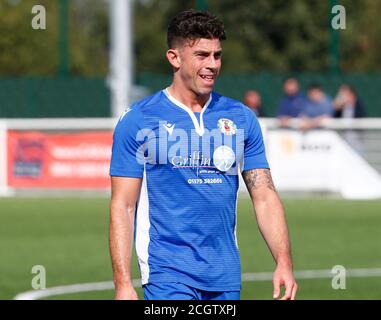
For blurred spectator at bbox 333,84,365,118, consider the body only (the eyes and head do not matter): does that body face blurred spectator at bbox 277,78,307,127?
no

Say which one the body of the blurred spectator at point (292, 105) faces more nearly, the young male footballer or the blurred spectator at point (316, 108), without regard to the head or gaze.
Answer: the young male footballer

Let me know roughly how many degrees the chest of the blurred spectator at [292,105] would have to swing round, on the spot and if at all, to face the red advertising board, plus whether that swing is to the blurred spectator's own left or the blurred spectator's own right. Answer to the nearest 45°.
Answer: approximately 90° to the blurred spectator's own right

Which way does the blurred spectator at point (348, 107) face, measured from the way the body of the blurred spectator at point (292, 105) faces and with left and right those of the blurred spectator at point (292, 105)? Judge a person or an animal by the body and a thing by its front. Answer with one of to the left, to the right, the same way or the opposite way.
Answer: the same way

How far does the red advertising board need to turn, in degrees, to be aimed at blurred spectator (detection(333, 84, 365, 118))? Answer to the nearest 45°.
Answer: approximately 90° to its left

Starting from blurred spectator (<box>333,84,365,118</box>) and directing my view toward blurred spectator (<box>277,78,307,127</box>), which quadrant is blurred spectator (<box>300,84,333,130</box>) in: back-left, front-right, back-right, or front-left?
front-left

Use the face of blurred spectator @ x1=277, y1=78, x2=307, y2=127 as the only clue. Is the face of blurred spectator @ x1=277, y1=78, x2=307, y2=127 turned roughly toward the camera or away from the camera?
toward the camera

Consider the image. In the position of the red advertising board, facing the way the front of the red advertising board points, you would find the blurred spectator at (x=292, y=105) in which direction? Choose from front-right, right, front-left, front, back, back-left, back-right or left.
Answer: left

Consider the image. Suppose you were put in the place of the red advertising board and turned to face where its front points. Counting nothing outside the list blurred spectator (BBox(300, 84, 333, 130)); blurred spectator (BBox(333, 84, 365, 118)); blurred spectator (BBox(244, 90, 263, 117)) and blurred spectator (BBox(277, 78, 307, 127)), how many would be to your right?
0

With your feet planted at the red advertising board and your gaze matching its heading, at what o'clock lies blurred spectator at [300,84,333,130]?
The blurred spectator is roughly at 9 o'clock from the red advertising board.

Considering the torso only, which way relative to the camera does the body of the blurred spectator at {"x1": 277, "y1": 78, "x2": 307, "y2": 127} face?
toward the camera

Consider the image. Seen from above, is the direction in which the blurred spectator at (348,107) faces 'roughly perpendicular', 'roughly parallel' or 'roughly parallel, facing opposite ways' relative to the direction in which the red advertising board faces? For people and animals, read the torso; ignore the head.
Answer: roughly parallel

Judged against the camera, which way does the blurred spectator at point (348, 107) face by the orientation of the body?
toward the camera

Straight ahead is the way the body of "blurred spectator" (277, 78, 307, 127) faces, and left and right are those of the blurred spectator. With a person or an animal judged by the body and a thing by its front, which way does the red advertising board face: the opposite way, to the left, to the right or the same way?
the same way

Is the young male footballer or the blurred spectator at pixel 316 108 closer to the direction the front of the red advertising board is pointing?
the young male footballer

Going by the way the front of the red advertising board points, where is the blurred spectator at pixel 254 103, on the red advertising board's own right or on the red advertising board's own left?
on the red advertising board's own left
